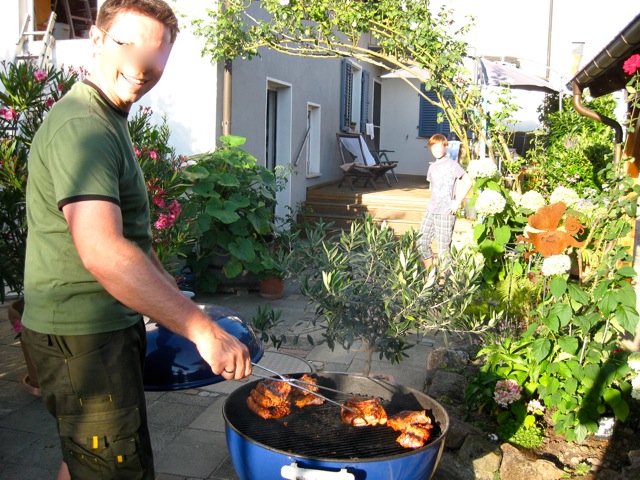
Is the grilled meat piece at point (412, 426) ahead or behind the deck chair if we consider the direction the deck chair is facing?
ahead

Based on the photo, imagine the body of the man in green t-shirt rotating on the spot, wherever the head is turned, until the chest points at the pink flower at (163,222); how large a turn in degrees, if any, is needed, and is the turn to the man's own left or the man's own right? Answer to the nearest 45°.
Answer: approximately 90° to the man's own left

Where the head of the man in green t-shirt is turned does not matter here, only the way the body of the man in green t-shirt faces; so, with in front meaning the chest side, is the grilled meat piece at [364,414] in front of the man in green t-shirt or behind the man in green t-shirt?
in front

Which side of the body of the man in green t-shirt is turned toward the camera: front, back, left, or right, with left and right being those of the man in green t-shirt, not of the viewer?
right

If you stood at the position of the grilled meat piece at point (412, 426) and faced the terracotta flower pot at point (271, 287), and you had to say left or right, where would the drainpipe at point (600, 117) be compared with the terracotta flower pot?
right

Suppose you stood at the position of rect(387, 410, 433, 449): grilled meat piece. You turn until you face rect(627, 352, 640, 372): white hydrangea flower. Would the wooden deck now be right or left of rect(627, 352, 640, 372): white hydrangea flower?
left

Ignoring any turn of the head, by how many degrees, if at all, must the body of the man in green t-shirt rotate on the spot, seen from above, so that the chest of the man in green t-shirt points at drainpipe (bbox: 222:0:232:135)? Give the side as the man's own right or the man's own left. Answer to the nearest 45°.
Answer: approximately 90° to the man's own left
